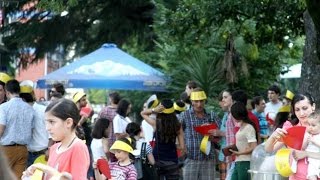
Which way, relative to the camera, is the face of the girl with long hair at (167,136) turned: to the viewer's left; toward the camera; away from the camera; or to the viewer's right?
away from the camera

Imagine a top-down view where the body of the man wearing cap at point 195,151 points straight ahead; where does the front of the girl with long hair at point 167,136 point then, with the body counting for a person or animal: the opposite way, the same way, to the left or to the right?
the opposite way

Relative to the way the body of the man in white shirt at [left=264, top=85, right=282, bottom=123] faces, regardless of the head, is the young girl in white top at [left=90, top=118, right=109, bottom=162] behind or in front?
in front

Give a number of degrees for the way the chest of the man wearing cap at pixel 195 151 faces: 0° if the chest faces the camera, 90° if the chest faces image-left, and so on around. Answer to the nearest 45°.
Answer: approximately 0°

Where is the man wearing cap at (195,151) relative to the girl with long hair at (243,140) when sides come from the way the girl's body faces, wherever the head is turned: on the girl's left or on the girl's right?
on the girl's right

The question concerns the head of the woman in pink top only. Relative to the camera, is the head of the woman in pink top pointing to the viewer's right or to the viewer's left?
to the viewer's left

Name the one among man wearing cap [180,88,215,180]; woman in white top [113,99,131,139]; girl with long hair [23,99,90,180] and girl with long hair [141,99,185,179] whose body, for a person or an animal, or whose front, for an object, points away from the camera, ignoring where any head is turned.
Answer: girl with long hair [141,99,185,179]
